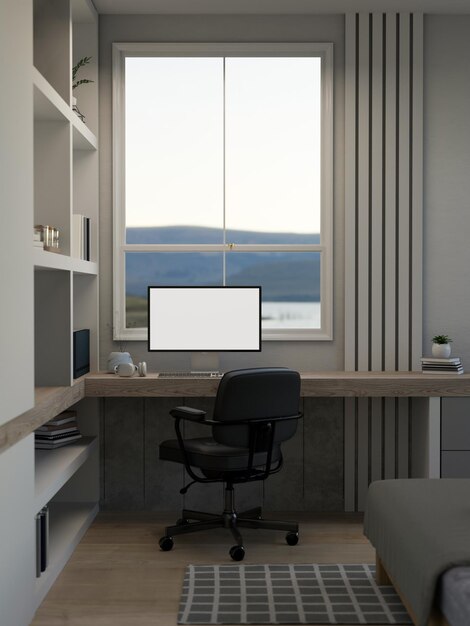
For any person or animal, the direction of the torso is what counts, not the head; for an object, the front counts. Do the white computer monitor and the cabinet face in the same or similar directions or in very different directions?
same or similar directions

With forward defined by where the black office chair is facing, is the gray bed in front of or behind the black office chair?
behind

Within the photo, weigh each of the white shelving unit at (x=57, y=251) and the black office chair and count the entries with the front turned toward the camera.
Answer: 0

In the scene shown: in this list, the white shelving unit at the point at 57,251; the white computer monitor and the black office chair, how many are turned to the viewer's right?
1

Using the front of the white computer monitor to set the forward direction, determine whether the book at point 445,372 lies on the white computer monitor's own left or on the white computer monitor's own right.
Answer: on the white computer monitor's own left

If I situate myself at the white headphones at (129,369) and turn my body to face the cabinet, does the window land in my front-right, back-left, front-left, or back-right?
front-left

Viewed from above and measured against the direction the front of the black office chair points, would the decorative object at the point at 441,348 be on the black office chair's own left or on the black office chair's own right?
on the black office chair's own right

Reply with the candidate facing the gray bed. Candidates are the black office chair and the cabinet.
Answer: the cabinet

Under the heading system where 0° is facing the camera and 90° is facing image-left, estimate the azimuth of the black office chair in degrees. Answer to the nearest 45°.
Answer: approximately 135°

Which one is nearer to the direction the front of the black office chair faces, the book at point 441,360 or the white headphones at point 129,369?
the white headphones

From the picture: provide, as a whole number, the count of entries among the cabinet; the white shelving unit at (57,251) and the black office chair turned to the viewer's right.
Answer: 1

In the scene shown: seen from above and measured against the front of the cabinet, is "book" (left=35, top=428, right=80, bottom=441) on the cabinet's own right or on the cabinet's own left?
on the cabinet's own right

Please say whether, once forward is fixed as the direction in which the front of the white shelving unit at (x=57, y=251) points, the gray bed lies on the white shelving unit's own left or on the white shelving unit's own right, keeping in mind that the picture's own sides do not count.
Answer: on the white shelving unit's own right

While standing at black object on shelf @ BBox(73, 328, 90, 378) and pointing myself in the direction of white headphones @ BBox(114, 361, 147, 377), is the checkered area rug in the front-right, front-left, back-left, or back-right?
front-right

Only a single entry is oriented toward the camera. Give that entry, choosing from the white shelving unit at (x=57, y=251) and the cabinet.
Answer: the cabinet

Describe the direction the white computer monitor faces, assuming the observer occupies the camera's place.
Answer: facing the viewer

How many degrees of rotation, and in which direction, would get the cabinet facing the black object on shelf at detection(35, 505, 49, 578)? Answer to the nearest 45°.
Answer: approximately 45° to its right

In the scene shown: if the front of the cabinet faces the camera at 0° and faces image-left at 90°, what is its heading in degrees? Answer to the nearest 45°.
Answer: approximately 0°

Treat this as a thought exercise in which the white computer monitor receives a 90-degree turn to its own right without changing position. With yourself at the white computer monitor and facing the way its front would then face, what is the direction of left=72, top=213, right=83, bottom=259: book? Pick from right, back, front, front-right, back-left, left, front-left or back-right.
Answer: front
